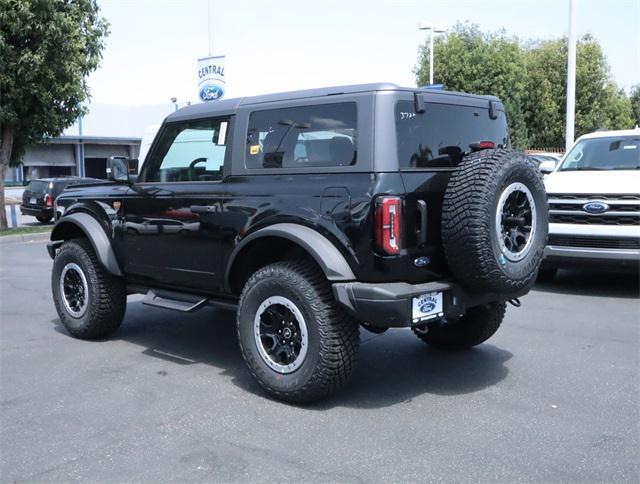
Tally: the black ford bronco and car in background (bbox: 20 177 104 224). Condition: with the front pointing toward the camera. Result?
0

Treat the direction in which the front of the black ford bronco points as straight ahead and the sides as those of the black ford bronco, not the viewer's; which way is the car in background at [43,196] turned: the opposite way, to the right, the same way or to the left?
to the right

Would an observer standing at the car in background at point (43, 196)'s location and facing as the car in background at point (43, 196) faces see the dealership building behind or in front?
in front

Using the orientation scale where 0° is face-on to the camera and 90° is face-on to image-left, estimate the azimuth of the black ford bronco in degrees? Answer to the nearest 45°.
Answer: approximately 135°

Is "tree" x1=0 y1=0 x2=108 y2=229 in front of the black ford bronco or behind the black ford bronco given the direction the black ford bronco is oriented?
in front

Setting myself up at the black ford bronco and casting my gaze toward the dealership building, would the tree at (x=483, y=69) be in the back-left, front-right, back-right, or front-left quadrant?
front-right

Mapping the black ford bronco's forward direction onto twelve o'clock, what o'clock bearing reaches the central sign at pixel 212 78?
The central sign is roughly at 1 o'clock from the black ford bronco.

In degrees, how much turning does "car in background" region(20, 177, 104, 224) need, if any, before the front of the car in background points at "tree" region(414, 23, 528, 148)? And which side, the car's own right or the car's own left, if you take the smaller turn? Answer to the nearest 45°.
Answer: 0° — it already faces it

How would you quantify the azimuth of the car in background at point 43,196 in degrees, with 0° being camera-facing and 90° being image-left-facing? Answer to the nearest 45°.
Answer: approximately 225°

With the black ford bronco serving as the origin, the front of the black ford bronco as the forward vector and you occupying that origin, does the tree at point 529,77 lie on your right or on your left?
on your right

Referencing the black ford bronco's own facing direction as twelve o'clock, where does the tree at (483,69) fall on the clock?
The tree is roughly at 2 o'clock from the black ford bronco.

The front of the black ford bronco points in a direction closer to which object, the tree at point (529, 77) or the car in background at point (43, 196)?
the car in background
